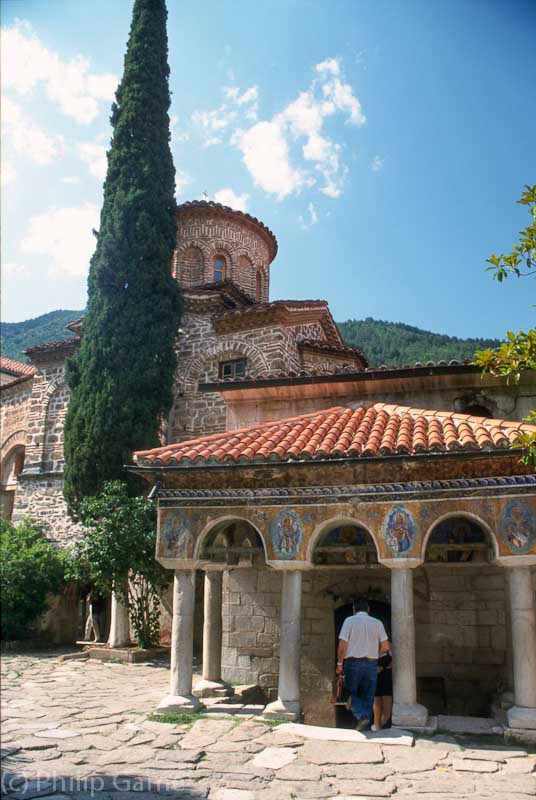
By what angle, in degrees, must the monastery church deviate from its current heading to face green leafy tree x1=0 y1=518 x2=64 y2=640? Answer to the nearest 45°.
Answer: approximately 135° to its right

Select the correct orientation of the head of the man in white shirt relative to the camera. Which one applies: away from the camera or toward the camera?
away from the camera

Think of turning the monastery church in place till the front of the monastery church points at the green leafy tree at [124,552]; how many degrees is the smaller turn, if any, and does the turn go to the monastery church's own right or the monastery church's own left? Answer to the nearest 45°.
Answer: approximately 135° to the monastery church's own right

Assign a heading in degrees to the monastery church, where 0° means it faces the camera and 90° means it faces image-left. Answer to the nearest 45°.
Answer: approximately 0°

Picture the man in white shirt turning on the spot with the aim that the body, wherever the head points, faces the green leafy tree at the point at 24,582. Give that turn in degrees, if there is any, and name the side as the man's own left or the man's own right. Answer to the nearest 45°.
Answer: approximately 45° to the man's own left

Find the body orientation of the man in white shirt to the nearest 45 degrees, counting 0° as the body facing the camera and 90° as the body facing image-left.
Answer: approximately 180°
